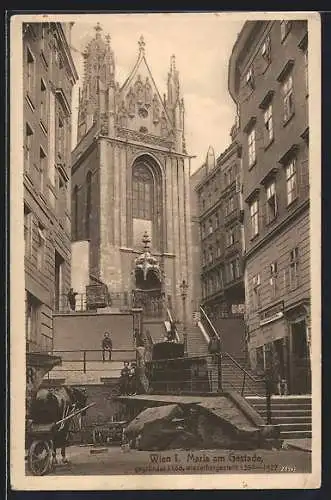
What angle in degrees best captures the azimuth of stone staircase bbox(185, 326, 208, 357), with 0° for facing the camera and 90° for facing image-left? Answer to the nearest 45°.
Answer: approximately 0°

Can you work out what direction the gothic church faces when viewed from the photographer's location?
facing the viewer and to the right of the viewer

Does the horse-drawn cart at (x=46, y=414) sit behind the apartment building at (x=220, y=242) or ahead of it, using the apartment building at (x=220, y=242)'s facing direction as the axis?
ahead

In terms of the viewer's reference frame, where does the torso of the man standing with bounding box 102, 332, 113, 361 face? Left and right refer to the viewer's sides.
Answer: facing the viewer

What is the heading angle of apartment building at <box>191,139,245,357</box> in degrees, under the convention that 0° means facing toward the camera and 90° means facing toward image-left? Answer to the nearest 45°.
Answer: approximately 45°

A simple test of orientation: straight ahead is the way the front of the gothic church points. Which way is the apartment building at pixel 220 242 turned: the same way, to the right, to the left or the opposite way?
to the right

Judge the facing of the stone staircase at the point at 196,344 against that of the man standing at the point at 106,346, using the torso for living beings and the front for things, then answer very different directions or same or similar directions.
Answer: same or similar directions

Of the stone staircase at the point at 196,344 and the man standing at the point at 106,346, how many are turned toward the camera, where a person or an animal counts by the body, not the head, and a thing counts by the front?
2
